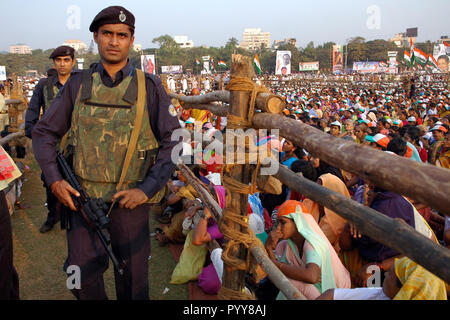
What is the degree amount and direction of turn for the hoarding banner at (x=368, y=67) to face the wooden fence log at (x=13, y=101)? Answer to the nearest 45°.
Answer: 0° — it already faces it

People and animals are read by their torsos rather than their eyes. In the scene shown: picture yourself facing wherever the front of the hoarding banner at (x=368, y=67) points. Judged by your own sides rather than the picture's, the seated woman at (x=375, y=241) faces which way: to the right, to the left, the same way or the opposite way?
to the right

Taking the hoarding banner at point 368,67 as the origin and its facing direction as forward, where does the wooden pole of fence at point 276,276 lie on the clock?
The wooden pole of fence is roughly at 12 o'clock from the hoarding banner.

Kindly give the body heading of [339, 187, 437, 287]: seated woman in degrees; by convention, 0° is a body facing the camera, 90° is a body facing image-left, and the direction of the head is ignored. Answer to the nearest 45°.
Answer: approximately 90°

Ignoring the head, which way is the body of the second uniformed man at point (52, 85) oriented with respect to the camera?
toward the camera

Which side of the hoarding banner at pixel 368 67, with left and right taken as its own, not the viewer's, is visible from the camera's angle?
front

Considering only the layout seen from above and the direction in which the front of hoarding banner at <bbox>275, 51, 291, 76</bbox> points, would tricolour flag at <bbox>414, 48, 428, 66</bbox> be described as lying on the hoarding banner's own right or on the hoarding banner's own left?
on the hoarding banner's own left

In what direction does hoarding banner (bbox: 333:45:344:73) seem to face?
toward the camera

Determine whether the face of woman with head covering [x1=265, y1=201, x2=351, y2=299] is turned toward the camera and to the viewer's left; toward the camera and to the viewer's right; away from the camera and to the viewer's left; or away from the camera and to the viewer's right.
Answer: toward the camera and to the viewer's left

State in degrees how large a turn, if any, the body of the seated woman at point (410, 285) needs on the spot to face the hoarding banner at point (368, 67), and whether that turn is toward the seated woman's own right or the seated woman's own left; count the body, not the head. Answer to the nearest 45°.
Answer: approximately 90° to the seated woman's own right

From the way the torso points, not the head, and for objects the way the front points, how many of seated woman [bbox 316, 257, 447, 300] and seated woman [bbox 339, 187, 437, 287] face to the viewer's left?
2

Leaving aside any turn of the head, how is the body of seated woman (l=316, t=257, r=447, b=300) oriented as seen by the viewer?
to the viewer's left
